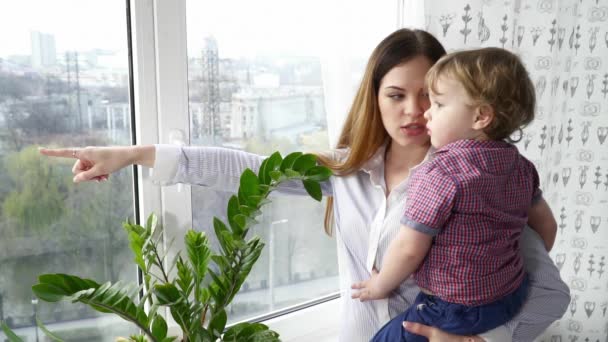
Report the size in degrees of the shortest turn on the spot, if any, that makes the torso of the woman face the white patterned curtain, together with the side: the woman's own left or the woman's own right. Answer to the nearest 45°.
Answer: approximately 135° to the woman's own left

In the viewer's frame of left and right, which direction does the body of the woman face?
facing the viewer

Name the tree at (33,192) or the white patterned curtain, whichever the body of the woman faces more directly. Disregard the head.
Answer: the tree

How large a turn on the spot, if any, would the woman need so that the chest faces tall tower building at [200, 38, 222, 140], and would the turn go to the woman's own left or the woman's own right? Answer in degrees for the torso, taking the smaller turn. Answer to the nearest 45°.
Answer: approximately 135° to the woman's own right

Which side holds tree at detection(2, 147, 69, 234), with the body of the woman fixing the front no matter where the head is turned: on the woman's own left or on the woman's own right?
on the woman's own right

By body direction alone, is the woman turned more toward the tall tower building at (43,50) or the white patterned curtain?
the tall tower building
